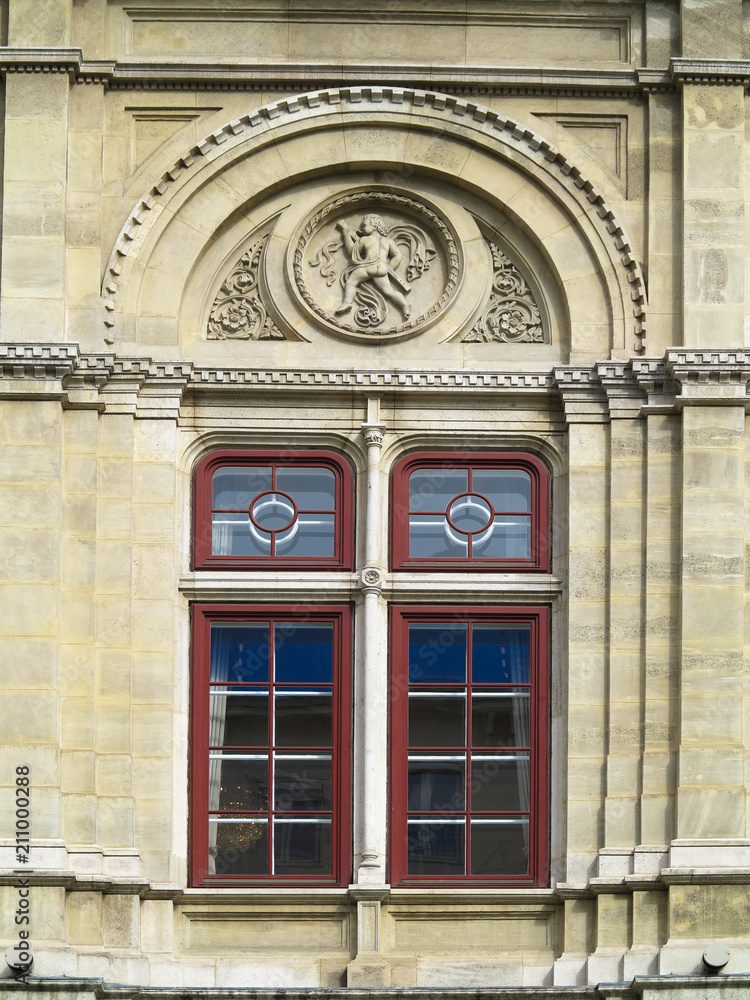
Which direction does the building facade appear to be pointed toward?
toward the camera
